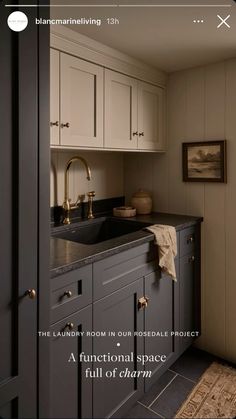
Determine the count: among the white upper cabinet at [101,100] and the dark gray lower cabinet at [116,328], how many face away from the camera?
0

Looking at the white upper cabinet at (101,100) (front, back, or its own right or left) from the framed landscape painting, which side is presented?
left

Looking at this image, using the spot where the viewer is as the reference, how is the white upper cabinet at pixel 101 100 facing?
facing the viewer and to the right of the viewer

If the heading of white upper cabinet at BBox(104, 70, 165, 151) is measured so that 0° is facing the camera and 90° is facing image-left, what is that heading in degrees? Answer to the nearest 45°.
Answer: approximately 315°

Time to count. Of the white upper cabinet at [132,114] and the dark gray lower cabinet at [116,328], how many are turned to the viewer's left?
0
